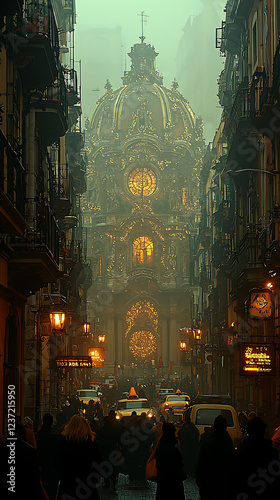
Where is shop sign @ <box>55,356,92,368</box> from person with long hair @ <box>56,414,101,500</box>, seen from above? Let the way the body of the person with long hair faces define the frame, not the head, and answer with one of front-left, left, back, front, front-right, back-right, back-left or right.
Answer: front

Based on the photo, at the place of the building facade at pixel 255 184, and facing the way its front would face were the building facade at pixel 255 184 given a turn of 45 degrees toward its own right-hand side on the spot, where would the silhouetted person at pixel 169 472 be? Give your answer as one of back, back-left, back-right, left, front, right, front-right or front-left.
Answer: back-left

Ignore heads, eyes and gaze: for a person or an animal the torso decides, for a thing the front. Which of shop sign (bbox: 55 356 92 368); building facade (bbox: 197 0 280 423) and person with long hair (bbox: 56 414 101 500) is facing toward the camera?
the shop sign

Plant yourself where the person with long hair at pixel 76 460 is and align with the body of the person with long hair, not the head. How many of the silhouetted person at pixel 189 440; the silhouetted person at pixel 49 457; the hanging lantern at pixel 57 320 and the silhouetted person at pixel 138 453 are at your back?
0

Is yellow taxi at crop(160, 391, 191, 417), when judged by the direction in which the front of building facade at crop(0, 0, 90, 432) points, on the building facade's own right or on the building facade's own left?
on the building facade's own left

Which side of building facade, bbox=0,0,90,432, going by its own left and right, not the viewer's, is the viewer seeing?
right

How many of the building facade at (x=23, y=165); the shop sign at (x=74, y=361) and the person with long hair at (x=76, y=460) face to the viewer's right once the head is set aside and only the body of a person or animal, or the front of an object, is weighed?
1

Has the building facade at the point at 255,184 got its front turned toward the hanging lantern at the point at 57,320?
yes

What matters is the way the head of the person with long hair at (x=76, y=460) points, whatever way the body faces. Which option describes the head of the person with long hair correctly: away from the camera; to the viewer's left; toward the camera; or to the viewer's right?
away from the camera

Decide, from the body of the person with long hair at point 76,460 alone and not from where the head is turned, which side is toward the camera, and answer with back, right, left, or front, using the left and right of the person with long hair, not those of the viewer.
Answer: back

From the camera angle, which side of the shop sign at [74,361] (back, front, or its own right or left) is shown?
front

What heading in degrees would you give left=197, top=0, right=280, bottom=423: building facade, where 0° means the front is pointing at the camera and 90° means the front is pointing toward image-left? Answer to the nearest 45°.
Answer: approximately 90°

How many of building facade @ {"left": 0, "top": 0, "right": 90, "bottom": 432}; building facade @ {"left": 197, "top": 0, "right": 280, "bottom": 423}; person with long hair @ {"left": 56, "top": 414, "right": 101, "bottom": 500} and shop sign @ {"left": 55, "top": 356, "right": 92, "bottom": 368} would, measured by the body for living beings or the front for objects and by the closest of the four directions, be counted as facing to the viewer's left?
1

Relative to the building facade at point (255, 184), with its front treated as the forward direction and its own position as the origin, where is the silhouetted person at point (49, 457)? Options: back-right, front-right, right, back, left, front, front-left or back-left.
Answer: left

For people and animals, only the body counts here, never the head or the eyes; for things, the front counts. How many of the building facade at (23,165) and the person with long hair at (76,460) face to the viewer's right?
1

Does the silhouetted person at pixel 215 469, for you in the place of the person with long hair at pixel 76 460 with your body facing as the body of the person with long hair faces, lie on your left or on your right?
on your right
